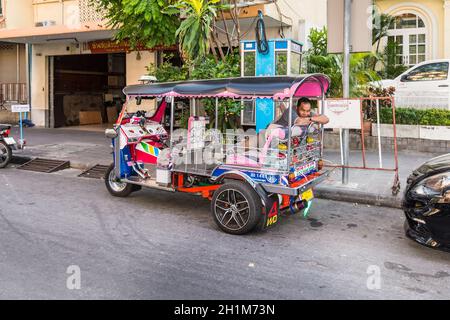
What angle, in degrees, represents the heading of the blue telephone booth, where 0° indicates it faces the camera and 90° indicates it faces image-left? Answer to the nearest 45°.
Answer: approximately 0°

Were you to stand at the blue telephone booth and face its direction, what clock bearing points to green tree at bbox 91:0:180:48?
The green tree is roughly at 3 o'clock from the blue telephone booth.
